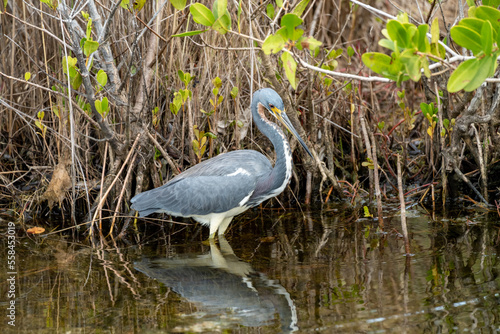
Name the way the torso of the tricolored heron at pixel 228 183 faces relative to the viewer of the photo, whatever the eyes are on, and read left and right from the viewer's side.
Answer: facing to the right of the viewer
